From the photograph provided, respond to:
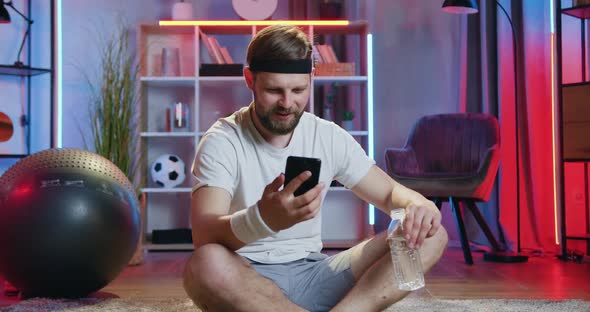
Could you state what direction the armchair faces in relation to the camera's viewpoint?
facing the viewer and to the left of the viewer

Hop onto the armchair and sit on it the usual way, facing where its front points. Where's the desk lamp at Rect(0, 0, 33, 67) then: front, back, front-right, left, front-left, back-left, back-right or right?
front-right

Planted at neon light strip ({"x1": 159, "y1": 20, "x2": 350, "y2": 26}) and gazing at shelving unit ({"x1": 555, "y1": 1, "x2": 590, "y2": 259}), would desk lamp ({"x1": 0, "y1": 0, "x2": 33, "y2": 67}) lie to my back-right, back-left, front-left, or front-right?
back-right

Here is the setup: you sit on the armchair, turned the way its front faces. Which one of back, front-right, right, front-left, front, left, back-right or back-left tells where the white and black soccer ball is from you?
front-right

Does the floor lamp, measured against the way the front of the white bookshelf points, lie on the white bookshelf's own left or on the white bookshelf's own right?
on the white bookshelf's own left

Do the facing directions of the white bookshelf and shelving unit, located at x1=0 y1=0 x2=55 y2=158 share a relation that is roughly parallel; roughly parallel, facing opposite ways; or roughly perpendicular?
roughly parallel

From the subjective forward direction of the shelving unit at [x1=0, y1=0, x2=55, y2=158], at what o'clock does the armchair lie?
The armchair is roughly at 10 o'clock from the shelving unit.

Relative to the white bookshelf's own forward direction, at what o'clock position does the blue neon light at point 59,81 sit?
The blue neon light is roughly at 3 o'clock from the white bookshelf.

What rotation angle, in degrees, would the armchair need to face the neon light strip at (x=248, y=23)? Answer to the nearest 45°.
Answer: approximately 45° to its right

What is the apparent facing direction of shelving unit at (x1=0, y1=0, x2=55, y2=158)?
toward the camera

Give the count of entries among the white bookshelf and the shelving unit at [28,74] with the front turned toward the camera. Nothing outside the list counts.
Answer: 2

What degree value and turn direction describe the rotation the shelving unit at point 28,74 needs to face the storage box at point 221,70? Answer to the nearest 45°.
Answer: approximately 45° to its left

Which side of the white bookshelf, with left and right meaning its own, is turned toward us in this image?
front
